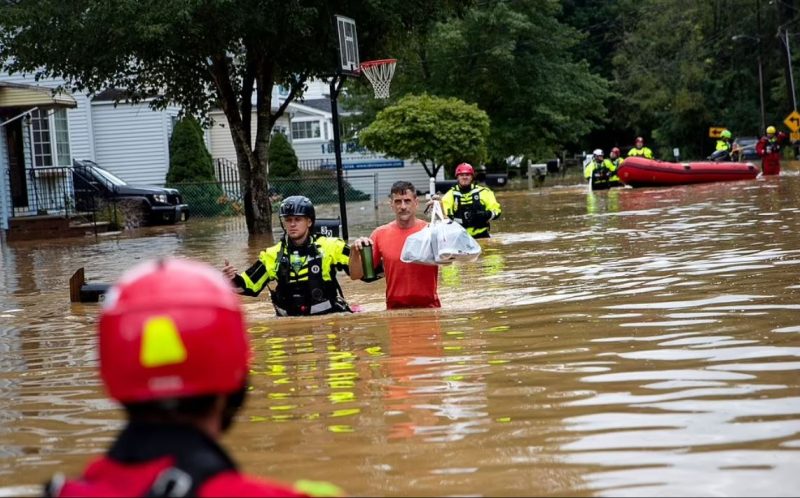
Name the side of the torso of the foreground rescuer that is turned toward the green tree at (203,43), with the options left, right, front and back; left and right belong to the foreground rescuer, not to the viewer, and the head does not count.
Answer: front

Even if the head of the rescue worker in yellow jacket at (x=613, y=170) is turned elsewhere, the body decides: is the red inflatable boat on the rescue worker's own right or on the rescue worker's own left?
on the rescue worker's own left

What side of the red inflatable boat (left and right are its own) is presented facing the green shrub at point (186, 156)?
front

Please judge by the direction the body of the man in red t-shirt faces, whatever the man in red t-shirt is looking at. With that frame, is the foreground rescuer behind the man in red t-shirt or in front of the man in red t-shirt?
in front

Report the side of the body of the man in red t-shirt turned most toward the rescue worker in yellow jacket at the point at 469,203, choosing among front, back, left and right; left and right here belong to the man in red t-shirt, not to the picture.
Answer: back

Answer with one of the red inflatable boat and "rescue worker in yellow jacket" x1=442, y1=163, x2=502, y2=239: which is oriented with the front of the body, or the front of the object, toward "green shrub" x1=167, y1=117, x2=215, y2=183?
the red inflatable boat

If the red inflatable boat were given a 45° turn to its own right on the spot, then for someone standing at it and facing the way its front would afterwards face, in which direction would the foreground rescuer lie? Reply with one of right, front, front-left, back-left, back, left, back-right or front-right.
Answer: back-left

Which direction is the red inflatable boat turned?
to the viewer's left

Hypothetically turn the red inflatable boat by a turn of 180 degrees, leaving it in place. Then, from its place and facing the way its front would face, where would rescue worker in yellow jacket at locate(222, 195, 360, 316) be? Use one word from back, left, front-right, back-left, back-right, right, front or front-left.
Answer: right

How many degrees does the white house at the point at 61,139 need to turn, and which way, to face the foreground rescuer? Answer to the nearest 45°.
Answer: approximately 45° to its right

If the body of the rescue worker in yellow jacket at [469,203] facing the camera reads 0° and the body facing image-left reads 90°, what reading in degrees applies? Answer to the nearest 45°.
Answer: approximately 0°

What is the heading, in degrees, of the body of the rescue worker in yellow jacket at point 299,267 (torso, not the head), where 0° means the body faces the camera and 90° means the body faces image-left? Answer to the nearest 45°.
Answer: approximately 0°

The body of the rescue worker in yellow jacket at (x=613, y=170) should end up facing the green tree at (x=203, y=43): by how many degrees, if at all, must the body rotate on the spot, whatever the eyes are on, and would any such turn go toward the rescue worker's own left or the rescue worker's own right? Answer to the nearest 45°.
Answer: approximately 45° to the rescue worker's own right
